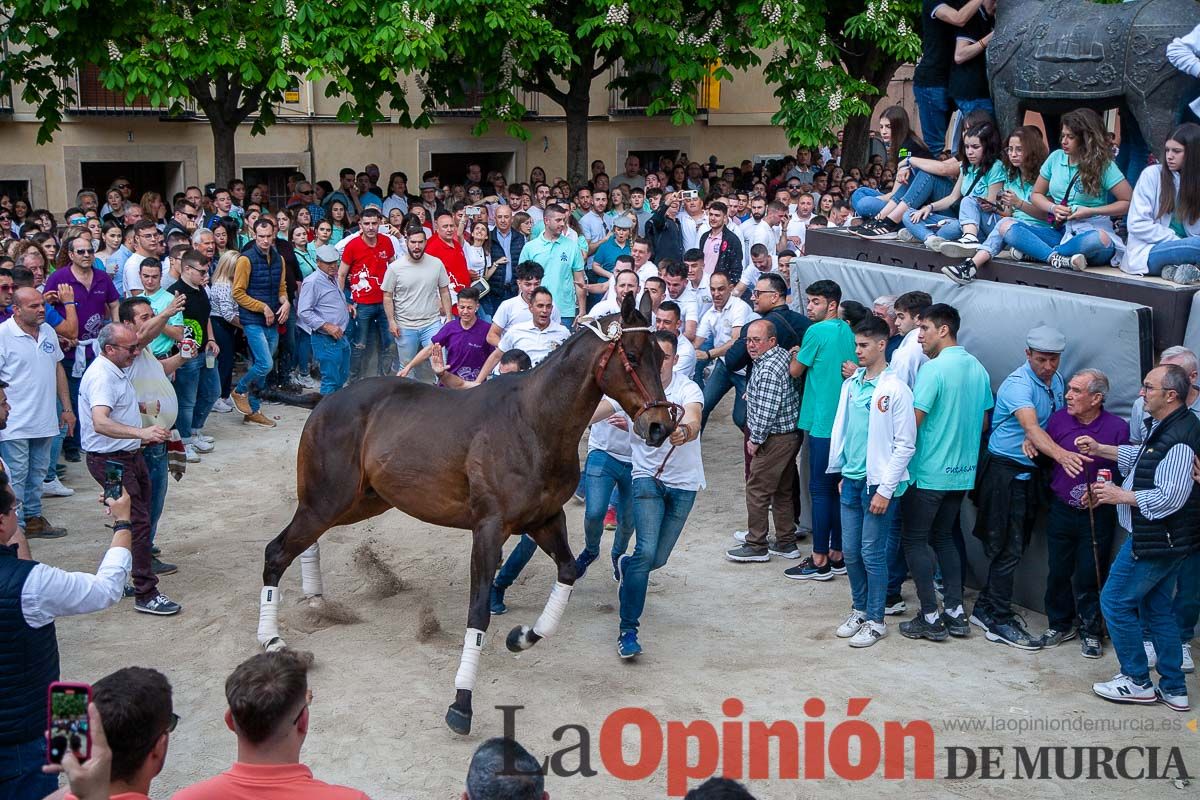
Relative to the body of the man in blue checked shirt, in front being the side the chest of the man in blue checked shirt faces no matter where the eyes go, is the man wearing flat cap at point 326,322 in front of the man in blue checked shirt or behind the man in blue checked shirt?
in front

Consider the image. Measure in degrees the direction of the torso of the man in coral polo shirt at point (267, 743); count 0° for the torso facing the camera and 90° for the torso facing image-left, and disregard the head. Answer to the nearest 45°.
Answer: approximately 180°

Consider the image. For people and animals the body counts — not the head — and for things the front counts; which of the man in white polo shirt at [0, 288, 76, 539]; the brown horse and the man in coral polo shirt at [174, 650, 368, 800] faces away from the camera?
the man in coral polo shirt

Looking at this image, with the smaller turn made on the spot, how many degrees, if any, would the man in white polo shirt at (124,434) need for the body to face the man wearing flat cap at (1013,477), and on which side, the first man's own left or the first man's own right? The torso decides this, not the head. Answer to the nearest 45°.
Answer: approximately 45° to the first man's own right

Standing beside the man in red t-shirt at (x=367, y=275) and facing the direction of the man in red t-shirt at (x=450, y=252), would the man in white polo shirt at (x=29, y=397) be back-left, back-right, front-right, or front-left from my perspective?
back-right

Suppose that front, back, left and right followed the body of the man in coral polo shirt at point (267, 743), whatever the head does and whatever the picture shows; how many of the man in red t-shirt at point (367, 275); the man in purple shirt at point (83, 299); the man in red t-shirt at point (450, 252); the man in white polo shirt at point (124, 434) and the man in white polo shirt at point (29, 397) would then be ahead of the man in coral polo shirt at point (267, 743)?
5

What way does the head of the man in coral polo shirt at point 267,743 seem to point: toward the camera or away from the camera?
away from the camera

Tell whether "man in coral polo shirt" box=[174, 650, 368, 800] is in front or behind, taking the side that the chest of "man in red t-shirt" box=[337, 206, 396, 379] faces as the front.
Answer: in front

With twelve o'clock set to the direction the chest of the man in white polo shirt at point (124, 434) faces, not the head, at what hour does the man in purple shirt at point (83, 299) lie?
The man in purple shirt is roughly at 9 o'clock from the man in white polo shirt.

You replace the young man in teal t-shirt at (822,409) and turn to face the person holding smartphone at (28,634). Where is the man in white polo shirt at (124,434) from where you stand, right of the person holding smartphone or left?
right

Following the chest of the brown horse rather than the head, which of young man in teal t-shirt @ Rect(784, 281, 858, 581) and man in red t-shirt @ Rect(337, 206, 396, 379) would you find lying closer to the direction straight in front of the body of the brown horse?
the young man in teal t-shirt

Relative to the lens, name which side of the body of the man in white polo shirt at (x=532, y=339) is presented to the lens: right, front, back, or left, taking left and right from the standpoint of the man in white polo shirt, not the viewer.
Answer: front
